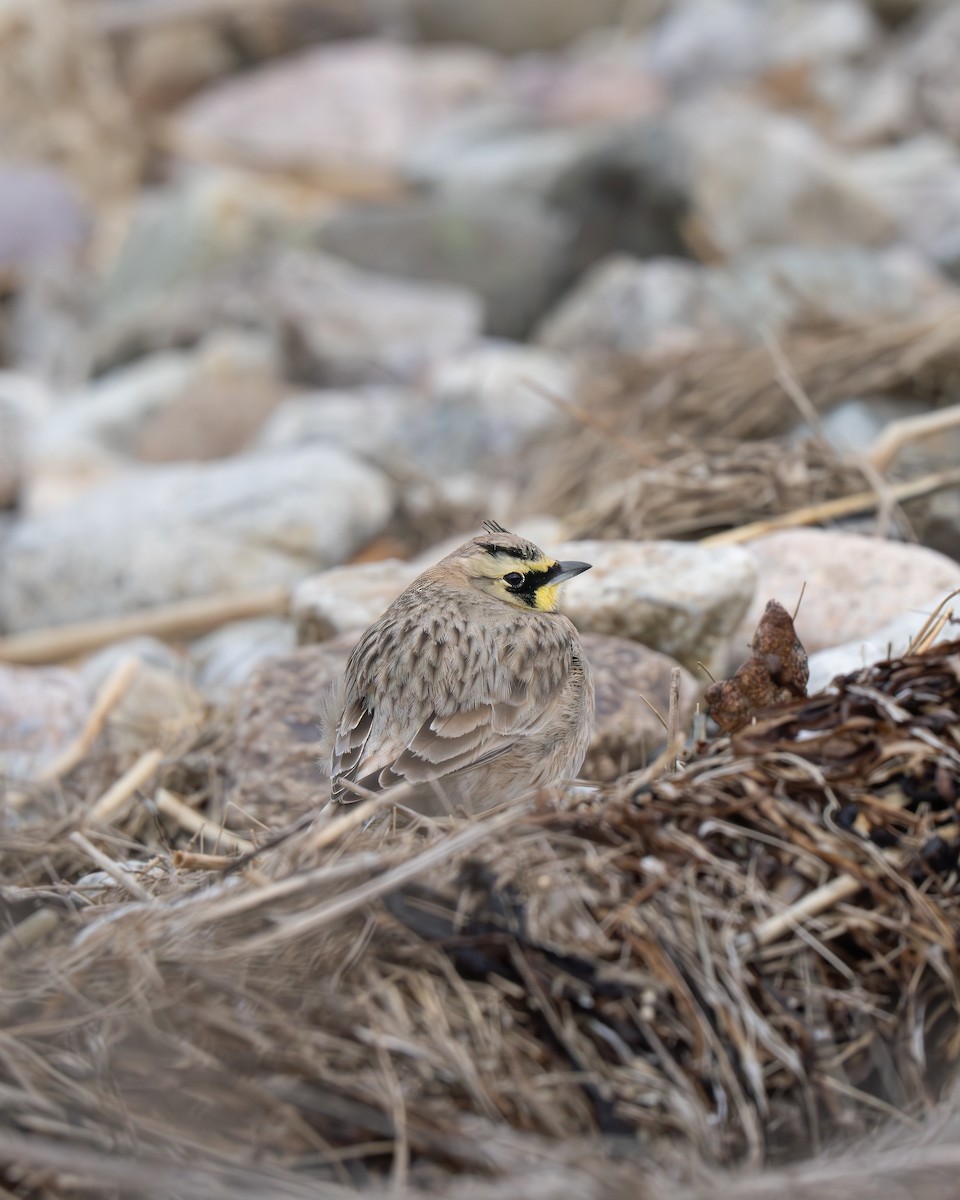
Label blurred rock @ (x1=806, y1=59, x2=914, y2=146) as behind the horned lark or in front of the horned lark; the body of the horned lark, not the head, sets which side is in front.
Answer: in front

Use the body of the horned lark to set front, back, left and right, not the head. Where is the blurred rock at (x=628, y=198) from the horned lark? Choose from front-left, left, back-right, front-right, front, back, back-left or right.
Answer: front-left

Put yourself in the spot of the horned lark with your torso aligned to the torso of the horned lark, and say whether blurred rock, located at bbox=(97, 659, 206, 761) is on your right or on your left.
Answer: on your left

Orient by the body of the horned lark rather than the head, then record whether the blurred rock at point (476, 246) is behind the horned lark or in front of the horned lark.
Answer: in front

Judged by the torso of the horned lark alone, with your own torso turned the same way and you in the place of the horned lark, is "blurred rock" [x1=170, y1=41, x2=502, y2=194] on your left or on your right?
on your left

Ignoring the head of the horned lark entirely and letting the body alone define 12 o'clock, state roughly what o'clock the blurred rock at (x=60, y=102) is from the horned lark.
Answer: The blurred rock is roughly at 10 o'clock from the horned lark.

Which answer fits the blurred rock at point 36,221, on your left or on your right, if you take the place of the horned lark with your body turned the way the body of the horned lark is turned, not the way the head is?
on your left

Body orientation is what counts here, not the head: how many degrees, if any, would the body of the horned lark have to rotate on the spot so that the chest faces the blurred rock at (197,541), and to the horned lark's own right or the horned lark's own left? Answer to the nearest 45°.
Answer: approximately 45° to the horned lark's own left

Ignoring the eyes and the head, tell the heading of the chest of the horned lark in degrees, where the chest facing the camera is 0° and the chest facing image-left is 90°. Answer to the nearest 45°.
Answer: approximately 225°
